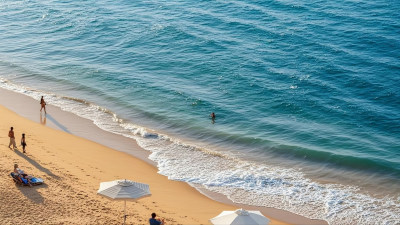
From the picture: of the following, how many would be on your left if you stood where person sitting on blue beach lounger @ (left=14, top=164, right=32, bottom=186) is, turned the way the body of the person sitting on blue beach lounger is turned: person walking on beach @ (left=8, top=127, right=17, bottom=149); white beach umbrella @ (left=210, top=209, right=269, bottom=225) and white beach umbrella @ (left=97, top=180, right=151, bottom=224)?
1

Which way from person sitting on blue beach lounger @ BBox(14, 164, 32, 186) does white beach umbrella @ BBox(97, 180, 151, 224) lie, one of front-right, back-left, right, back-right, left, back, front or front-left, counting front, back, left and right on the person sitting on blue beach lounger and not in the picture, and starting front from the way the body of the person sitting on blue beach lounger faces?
front-right

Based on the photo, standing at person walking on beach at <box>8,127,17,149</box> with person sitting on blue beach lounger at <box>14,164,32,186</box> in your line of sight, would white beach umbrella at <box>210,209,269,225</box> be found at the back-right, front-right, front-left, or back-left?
front-left

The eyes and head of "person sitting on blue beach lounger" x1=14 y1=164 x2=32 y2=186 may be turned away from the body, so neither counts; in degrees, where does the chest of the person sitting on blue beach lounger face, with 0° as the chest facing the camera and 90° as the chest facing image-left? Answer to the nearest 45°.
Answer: approximately 270°

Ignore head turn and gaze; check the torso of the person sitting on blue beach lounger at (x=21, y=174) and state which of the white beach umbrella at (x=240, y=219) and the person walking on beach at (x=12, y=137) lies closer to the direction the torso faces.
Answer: the white beach umbrella

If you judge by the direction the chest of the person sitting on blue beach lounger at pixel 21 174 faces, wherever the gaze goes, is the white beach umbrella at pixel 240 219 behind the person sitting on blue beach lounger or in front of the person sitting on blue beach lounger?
in front

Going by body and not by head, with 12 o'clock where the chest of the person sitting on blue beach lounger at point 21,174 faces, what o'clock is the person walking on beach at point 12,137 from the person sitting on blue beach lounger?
The person walking on beach is roughly at 9 o'clock from the person sitting on blue beach lounger.

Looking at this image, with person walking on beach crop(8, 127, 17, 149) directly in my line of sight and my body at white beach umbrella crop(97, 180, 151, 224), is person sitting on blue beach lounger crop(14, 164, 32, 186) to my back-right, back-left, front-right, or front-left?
front-left
